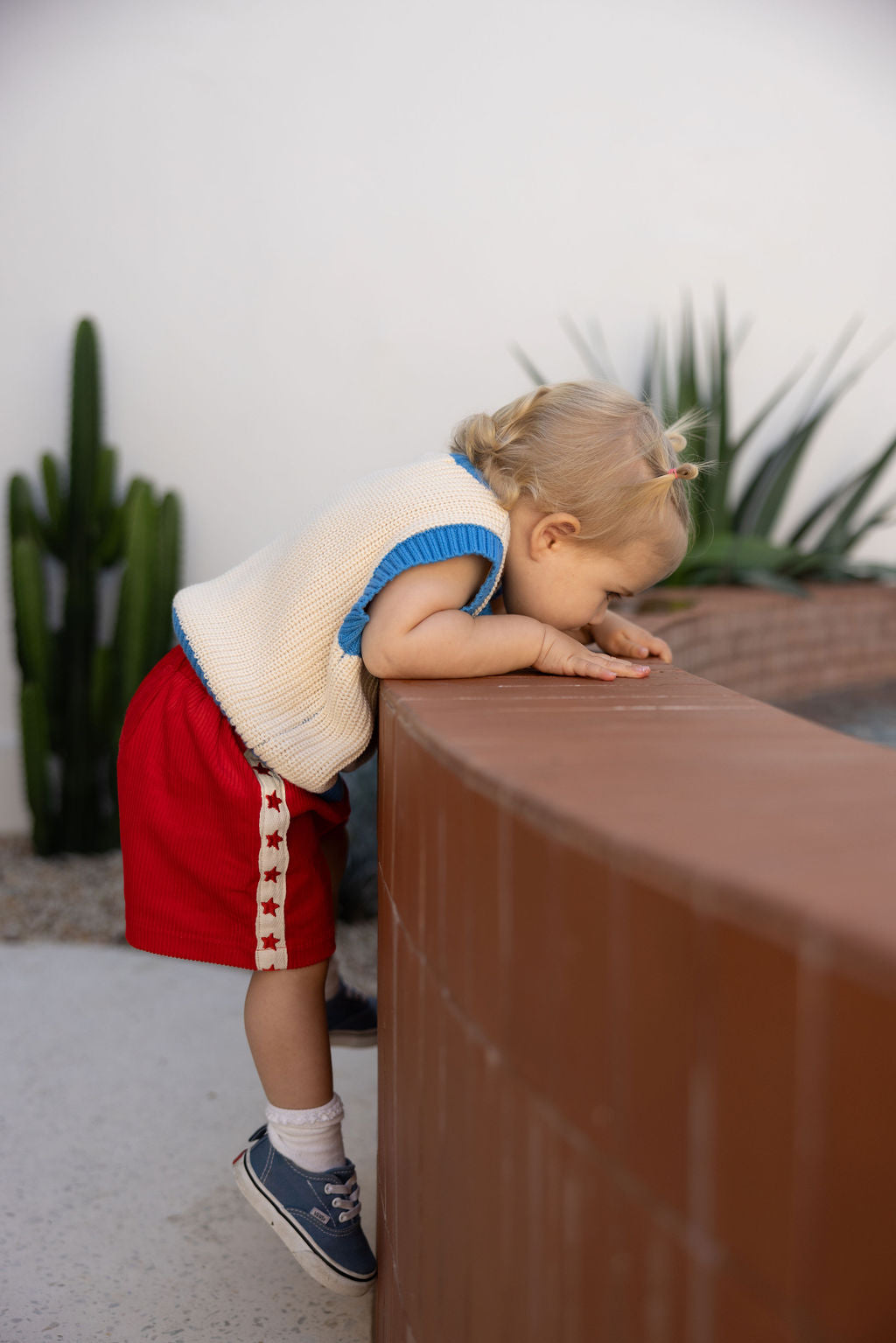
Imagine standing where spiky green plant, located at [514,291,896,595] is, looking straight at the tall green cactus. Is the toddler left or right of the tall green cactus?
left

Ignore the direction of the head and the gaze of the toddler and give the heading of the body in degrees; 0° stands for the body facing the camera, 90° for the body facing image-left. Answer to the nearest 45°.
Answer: approximately 270°

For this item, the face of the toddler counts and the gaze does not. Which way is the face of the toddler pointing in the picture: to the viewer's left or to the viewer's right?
to the viewer's right

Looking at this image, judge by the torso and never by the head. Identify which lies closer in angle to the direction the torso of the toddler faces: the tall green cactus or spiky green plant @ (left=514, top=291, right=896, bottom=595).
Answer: the spiky green plant
